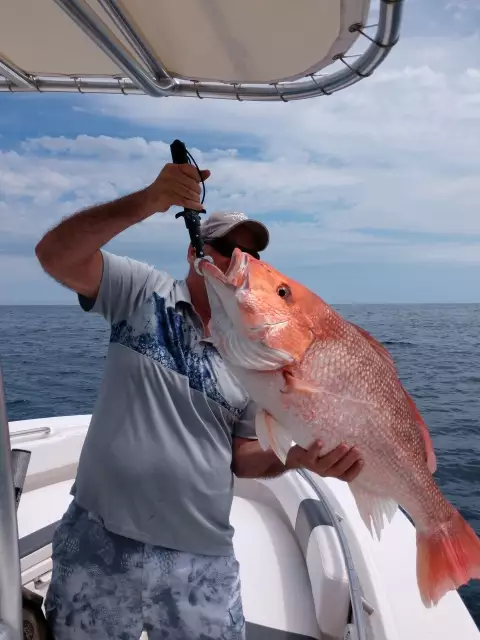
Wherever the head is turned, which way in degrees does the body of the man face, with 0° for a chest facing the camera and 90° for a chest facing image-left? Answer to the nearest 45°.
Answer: approximately 315°
